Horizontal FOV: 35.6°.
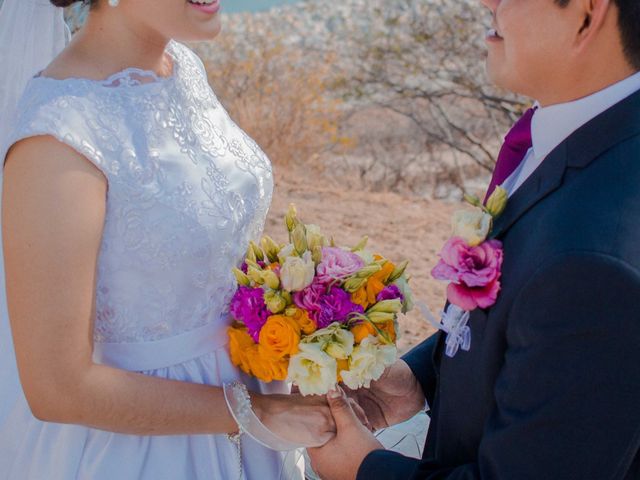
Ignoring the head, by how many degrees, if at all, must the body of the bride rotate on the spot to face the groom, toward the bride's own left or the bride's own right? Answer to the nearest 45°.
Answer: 0° — they already face them

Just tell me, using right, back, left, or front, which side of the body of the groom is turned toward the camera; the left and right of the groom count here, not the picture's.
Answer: left

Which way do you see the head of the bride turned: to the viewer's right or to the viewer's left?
to the viewer's right

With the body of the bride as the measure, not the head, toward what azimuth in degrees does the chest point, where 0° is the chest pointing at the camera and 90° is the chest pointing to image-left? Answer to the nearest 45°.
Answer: approximately 315°

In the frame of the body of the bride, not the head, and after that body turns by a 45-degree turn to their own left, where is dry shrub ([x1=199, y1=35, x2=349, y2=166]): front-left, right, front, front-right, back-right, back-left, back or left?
left

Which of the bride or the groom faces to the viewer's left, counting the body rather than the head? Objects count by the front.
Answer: the groom

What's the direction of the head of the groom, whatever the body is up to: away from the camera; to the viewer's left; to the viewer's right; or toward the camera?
to the viewer's left

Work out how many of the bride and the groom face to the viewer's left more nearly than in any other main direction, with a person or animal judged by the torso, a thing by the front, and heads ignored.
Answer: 1
